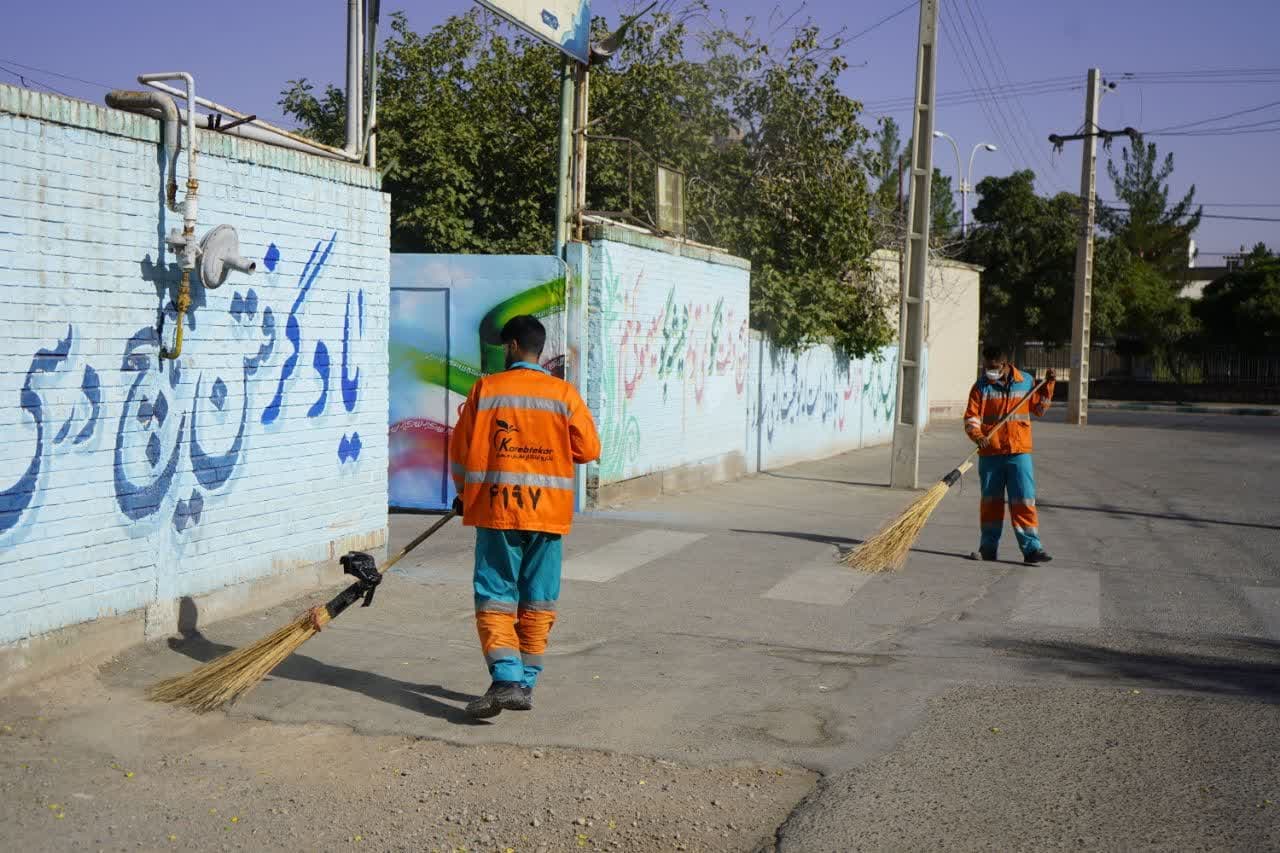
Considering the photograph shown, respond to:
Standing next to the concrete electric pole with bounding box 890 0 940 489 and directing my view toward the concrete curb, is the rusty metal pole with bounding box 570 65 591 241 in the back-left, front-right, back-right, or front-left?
back-left

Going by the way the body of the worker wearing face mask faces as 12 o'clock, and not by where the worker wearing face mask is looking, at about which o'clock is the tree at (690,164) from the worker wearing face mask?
The tree is roughly at 5 o'clock from the worker wearing face mask.

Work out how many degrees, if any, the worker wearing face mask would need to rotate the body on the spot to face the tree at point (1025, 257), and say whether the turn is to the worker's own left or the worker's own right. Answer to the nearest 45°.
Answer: approximately 180°

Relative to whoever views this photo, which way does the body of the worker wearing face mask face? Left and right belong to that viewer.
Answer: facing the viewer

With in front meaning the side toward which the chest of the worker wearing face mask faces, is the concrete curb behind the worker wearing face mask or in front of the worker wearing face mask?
behind

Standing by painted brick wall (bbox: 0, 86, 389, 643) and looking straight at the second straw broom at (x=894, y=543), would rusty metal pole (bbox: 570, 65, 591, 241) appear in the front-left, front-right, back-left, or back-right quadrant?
front-left

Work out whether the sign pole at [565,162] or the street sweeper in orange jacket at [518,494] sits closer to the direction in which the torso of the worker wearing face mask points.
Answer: the street sweeper in orange jacket

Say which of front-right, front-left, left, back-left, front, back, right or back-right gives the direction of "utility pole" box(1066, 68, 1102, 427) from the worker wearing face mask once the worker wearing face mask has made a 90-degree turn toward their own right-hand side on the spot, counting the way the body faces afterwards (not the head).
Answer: right

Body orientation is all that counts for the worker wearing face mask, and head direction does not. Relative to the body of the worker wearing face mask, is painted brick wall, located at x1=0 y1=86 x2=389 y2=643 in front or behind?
in front

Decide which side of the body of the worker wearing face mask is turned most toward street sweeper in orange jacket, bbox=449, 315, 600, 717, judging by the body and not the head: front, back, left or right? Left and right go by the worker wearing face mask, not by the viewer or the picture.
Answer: front

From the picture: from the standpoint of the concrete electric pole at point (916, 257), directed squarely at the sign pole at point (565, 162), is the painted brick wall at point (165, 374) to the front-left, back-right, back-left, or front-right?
front-left
